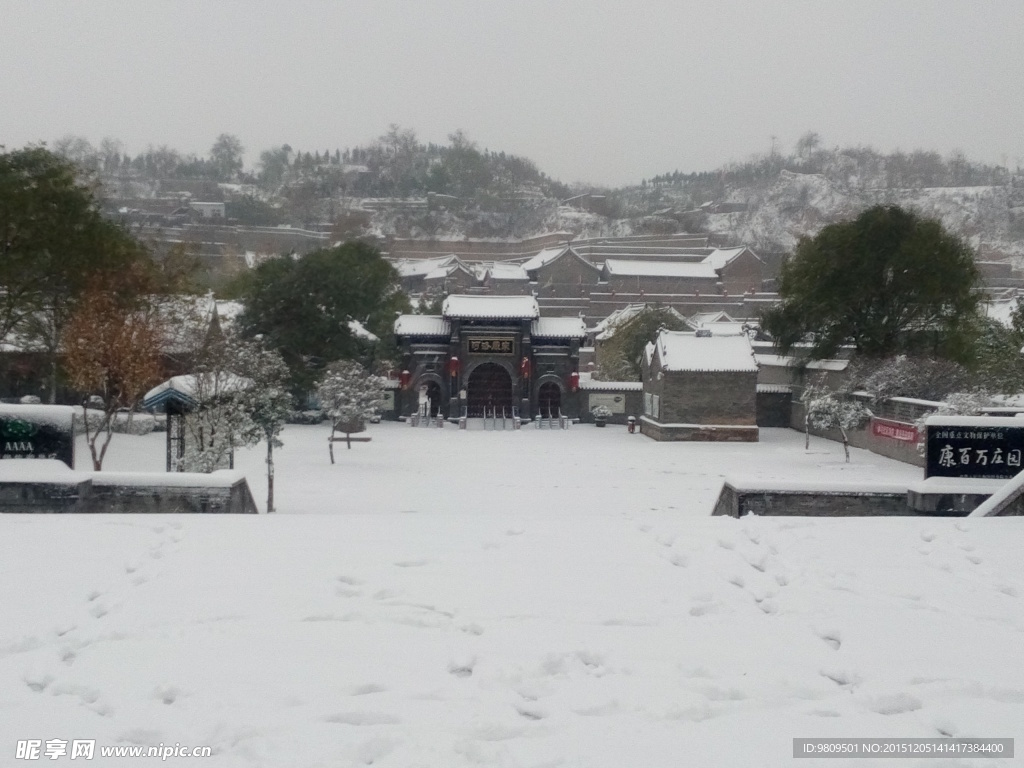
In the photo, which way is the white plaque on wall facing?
toward the camera

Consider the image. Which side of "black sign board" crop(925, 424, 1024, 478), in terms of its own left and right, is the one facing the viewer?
front

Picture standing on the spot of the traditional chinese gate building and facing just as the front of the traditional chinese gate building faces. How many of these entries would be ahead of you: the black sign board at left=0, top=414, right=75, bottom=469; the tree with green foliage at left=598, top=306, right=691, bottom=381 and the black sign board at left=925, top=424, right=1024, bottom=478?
2

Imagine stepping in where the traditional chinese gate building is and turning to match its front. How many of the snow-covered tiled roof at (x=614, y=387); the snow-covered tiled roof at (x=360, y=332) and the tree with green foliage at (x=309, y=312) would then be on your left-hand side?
1

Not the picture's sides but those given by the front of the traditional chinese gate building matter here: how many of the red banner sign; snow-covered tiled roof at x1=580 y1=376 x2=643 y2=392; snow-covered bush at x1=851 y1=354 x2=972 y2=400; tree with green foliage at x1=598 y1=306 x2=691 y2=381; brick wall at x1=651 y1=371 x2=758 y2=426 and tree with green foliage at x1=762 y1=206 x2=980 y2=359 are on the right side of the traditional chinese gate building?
0

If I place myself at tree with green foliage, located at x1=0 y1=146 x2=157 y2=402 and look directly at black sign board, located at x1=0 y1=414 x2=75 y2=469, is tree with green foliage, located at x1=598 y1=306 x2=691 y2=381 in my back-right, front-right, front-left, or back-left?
back-left

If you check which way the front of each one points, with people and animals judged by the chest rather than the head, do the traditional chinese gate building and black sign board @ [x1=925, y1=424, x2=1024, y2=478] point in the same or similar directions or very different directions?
same or similar directions

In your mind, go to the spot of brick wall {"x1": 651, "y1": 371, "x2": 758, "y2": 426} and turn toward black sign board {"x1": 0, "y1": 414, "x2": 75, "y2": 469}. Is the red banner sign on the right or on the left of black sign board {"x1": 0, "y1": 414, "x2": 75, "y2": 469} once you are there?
left

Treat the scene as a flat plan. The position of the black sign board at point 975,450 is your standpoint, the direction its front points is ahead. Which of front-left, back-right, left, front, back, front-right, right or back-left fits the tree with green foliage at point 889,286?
back

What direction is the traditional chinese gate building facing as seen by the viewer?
toward the camera

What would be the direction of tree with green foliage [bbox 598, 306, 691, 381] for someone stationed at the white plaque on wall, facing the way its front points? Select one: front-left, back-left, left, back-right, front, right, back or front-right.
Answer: back

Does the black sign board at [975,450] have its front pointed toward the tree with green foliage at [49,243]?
no

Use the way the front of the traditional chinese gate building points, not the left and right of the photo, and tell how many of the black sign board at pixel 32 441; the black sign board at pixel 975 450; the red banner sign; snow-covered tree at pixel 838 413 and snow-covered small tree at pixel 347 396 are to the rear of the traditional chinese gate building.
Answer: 0

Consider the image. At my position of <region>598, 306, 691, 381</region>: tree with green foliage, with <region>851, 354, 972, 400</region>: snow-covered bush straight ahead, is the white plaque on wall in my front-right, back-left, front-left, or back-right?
front-right

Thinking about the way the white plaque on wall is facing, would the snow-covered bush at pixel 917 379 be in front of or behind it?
in front
